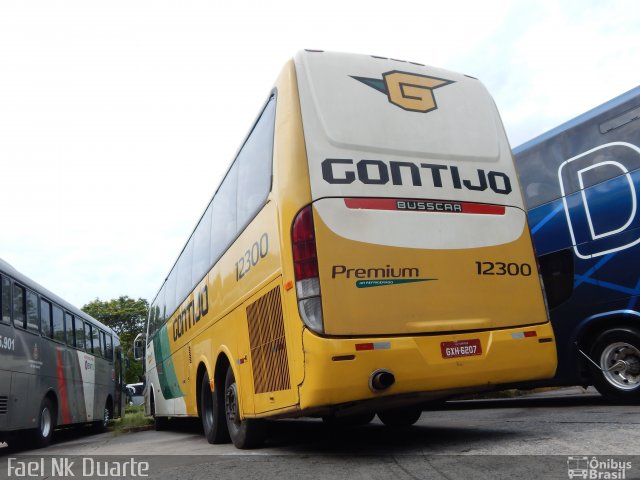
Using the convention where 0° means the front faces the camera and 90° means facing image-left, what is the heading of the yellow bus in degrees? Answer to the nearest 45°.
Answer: approximately 135°

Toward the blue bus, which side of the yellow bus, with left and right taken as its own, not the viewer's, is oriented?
right
